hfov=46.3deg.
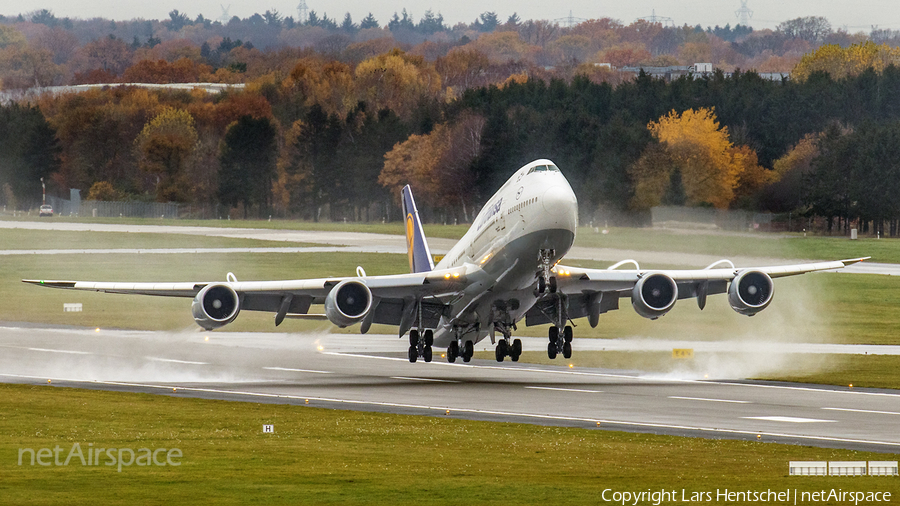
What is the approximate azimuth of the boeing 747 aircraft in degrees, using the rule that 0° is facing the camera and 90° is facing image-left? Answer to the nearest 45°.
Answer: approximately 0°
